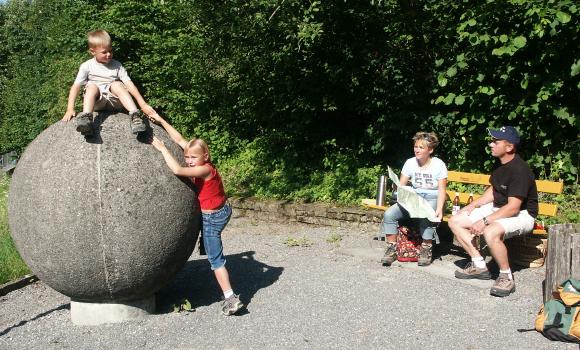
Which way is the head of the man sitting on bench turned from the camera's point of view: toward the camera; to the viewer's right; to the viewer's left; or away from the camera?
to the viewer's left

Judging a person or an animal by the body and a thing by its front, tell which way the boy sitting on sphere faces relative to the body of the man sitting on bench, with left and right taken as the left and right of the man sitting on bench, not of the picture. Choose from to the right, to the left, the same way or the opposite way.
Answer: to the left

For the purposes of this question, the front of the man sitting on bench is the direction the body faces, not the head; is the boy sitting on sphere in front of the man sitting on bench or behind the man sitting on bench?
in front

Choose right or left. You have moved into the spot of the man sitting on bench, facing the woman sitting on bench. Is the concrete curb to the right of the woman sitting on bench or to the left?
left

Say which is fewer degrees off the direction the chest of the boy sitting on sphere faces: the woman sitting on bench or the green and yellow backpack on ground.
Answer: the green and yellow backpack on ground

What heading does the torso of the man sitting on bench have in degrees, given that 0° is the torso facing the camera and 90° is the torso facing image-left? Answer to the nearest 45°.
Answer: approximately 45°

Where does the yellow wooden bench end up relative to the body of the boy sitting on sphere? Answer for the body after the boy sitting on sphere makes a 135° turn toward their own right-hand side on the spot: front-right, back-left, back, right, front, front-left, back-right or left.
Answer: back-right

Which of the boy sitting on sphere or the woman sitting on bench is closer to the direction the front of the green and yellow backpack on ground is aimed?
the boy sitting on sphere

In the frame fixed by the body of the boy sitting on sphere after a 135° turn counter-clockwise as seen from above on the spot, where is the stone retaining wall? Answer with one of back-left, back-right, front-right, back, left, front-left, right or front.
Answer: front

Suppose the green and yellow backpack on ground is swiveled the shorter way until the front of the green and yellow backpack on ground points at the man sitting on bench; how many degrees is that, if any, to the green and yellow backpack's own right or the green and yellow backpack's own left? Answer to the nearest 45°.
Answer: approximately 90° to the green and yellow backpack's own right

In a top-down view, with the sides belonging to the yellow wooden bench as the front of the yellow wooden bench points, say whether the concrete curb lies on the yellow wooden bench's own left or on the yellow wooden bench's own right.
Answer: on the yellow wooden bench's own right

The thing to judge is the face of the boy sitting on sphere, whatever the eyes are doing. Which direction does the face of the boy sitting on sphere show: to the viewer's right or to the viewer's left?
to the viewer's right
